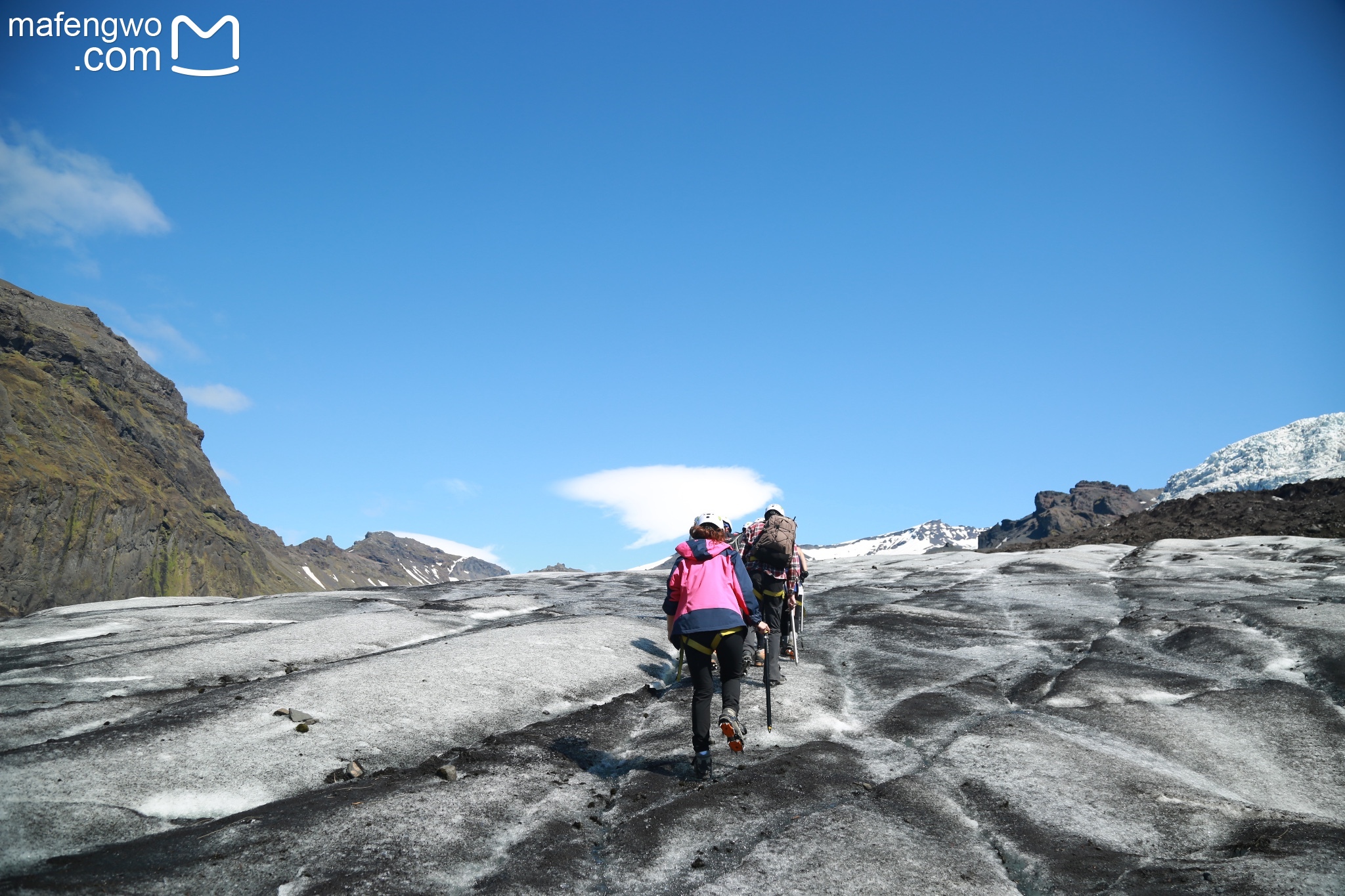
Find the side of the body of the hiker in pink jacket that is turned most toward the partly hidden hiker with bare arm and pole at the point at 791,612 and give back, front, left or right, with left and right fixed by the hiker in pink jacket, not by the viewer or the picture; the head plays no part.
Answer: front

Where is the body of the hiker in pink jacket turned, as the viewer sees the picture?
away from the camera

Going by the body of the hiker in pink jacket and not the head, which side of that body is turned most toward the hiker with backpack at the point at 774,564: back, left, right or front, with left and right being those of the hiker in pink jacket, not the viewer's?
front
